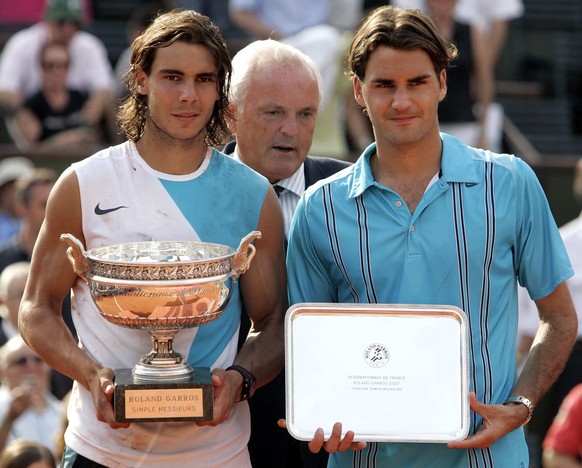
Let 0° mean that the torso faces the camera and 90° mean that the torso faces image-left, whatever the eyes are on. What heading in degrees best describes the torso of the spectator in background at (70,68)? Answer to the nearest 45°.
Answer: approximately 0°

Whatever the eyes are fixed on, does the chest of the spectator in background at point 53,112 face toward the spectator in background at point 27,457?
yes

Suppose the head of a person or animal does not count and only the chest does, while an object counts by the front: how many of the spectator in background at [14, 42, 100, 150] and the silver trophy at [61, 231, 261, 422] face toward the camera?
2

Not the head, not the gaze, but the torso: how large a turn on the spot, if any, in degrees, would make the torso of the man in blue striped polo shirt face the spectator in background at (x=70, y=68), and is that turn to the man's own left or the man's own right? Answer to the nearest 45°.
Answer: approximately 135° to the man's own right

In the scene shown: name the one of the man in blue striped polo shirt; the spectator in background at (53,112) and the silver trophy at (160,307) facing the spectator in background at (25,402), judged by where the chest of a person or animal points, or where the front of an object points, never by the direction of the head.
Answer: the spectator in background at (53,112)

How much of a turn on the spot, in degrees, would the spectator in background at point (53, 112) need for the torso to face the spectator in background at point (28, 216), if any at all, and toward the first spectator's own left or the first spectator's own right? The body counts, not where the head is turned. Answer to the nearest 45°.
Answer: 0° — they already face them

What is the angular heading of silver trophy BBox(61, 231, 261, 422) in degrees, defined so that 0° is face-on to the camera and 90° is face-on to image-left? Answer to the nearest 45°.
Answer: approximately 0°
